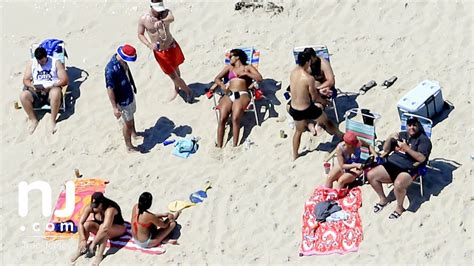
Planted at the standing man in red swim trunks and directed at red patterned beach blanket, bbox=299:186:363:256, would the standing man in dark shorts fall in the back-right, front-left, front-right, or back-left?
front-left

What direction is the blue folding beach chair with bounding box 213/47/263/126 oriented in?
toward the camera

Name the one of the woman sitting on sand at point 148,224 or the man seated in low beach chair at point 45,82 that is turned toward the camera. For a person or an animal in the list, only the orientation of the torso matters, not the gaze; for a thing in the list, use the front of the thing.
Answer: the man seated in low beach chair

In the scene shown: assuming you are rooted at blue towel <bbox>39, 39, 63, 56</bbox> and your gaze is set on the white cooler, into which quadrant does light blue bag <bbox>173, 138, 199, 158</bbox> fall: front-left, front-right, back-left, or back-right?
front-right

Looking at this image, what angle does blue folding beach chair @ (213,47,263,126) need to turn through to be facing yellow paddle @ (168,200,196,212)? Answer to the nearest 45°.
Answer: approximately 45° to its right

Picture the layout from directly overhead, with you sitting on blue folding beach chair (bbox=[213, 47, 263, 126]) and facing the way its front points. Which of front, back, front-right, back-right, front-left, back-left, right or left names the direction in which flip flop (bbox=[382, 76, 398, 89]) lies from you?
left

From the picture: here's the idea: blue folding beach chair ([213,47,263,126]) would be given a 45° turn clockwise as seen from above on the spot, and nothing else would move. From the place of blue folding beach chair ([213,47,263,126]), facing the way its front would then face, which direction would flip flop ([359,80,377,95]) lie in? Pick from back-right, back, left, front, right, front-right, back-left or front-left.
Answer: back-left

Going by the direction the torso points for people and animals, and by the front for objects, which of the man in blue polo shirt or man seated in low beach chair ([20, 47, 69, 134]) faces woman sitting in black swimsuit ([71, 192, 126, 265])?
the man seated in low beach chair

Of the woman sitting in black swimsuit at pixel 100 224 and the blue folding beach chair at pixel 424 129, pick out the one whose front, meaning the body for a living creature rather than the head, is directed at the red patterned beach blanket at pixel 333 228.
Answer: the blue folding beach chair

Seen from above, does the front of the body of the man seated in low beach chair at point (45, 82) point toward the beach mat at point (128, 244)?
yes

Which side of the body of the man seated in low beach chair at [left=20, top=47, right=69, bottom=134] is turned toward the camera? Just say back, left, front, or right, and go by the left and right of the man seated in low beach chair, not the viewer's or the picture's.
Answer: front

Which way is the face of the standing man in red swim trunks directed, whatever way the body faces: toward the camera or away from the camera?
toward the camera
